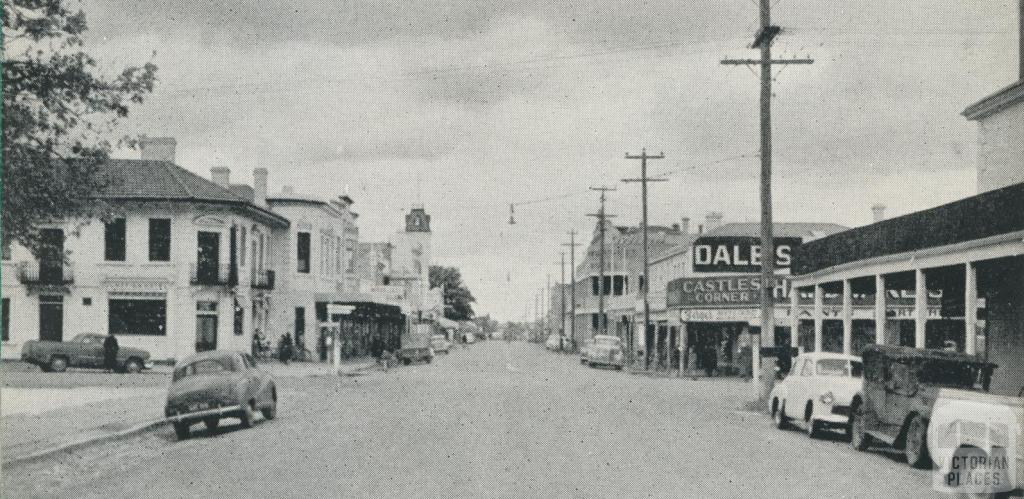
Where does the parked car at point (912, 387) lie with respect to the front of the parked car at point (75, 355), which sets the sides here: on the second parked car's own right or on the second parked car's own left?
on the second parked car's own right

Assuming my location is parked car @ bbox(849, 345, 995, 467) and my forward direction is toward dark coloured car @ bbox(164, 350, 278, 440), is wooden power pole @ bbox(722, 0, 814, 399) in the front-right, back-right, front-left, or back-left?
front-right

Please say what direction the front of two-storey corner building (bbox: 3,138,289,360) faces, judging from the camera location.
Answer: facing the viewer and to the right of the viewer

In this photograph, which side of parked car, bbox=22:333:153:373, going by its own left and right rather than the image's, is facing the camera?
right

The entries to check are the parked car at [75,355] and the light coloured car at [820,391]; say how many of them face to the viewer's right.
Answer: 1

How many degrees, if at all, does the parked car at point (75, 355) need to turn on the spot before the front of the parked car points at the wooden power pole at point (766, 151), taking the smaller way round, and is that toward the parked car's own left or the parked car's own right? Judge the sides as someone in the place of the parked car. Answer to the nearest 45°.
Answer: approximately 45° to the parked car's own right

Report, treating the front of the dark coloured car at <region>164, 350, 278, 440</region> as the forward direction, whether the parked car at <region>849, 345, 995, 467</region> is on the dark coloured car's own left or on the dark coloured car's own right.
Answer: on the dark coloured car's own right
